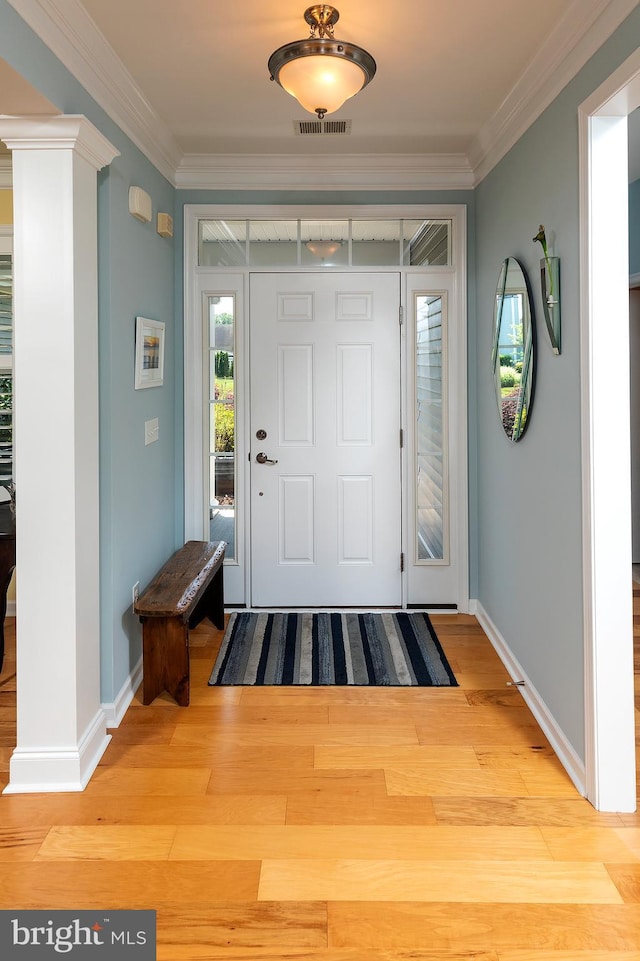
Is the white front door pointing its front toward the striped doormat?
yes

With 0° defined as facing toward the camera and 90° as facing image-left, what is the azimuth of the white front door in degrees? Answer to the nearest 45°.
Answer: approximately 0°
